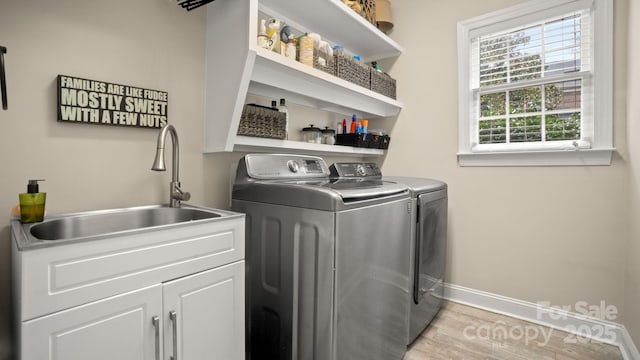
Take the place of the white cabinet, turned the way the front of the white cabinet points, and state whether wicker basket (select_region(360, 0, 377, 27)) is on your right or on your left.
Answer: on your left

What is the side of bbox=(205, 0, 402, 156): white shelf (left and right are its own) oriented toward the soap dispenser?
right

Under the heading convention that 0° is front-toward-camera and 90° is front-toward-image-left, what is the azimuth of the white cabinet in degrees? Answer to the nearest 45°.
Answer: approximately 315°

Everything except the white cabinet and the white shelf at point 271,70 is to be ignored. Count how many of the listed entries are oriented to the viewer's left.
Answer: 0

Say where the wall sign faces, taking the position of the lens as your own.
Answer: facing the viewer and to the right of the viewer

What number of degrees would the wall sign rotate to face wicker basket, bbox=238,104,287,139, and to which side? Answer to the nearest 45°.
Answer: approximately 45° to its left
